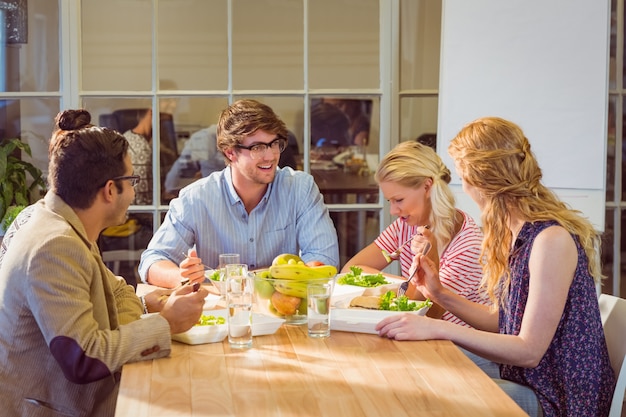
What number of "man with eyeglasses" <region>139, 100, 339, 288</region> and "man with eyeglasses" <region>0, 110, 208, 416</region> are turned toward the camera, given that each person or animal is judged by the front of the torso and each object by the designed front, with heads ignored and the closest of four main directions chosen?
1

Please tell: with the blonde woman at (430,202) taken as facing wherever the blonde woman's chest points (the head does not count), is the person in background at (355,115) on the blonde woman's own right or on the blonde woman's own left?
on the blonde woman's own right

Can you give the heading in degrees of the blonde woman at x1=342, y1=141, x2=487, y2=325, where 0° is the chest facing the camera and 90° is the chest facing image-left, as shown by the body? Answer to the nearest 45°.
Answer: approximately 45°

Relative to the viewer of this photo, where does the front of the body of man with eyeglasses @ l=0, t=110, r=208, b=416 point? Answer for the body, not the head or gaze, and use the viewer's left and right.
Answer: facing away from the viewer and to the right of the viewer

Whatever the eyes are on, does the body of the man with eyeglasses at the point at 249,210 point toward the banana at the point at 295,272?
yes

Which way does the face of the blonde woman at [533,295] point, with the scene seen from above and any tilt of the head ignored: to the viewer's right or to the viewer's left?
to the viewer's left

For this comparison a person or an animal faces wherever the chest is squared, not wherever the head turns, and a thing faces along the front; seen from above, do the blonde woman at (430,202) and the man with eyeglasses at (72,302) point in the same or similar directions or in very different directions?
very different directions
